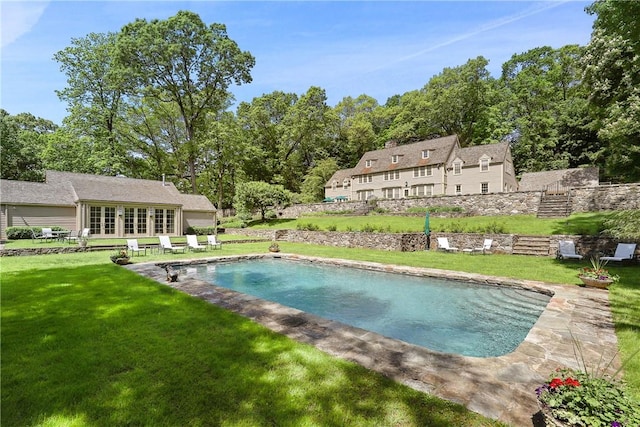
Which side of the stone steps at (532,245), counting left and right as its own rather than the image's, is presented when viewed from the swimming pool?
front

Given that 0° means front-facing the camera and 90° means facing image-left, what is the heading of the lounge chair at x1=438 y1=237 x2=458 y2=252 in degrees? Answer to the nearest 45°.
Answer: approximately 315°

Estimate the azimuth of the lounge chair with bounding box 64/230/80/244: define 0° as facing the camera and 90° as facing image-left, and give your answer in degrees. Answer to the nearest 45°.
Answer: approximately 45°

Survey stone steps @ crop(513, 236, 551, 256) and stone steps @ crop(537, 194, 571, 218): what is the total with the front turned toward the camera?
2

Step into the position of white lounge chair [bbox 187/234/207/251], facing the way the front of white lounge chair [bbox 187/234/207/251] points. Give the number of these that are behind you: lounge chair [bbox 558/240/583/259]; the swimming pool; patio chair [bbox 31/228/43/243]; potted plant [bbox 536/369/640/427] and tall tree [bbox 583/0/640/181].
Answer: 1

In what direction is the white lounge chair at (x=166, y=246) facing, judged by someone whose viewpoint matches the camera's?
facing the viewer and to the right of the viewer

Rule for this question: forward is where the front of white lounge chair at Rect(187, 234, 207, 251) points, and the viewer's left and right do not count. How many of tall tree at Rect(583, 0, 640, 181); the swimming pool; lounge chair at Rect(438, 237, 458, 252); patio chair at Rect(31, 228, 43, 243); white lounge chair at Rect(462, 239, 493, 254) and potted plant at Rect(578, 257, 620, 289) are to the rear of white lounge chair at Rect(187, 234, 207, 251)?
1

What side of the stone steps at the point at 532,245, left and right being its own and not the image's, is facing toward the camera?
front

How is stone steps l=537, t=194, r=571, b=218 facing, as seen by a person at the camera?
facing the viewer

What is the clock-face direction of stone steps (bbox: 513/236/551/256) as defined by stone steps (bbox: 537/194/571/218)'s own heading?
stone steps (bbox: 513/236/551/256) is roughly at 12 o'clock from stone steps (bbox: 537/194/571/218).

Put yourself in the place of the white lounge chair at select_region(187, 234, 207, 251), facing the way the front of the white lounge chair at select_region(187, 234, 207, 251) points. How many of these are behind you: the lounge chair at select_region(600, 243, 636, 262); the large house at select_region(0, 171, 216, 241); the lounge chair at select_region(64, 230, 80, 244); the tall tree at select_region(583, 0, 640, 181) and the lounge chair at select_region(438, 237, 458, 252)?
2

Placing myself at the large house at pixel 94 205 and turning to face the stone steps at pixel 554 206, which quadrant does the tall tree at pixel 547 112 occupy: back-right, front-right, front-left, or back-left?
front-left
